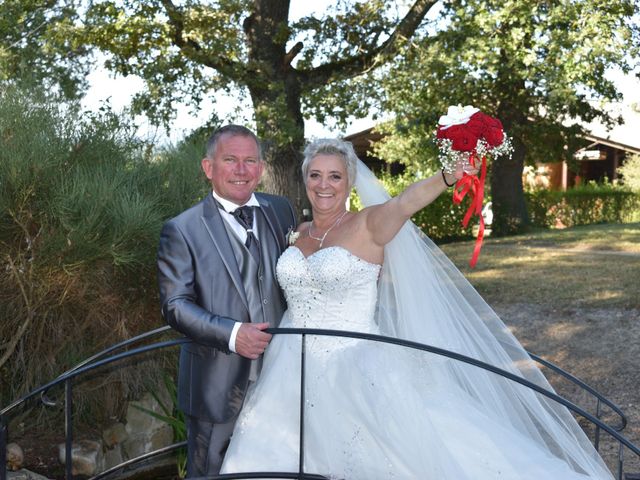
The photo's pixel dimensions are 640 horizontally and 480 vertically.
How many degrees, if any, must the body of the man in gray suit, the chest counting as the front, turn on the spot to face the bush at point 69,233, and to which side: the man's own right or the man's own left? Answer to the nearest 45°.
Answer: approximately 180°

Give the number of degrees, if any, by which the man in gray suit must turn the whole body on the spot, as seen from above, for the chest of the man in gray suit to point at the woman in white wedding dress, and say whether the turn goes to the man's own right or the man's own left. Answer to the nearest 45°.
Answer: approximately 45° to the man's own left

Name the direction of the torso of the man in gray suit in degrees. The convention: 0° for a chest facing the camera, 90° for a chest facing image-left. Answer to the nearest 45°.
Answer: approximately 315°

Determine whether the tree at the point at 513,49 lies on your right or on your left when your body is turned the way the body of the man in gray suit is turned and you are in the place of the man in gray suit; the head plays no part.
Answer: on your left
